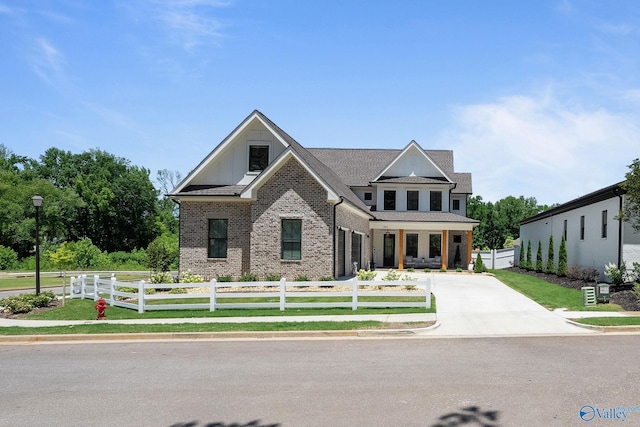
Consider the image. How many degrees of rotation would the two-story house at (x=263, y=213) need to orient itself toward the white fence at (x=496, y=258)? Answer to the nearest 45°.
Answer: approximately 135° to its left

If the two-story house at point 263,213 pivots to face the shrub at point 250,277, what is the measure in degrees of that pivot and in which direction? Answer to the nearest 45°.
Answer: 0° — it already faces it

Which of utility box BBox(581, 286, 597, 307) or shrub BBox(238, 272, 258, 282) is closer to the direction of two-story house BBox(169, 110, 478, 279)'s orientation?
the shrub

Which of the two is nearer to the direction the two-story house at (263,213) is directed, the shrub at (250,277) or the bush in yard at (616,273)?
the shrub

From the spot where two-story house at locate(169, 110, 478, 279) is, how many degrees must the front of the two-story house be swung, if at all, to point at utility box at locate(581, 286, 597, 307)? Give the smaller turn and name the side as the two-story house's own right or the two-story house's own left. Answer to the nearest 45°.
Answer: approximately 45° to the two-story house's own left

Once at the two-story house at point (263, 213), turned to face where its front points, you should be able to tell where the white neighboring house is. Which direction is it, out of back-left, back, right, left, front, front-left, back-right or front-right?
left

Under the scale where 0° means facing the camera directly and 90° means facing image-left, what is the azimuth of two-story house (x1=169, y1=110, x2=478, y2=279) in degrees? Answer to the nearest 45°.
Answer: approximately 0°

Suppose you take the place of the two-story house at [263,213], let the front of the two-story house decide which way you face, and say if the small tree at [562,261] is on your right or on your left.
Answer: on your left
